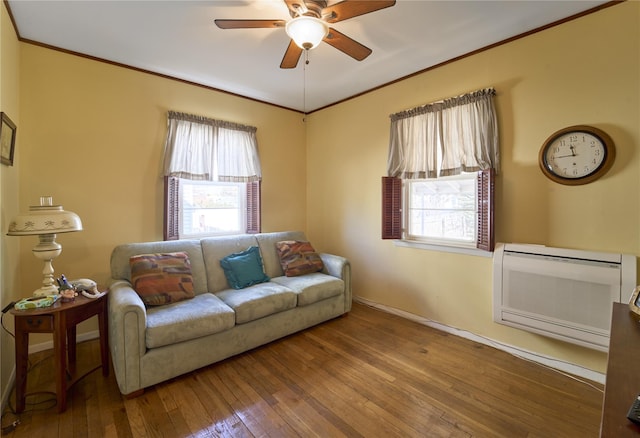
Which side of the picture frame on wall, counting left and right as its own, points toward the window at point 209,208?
front

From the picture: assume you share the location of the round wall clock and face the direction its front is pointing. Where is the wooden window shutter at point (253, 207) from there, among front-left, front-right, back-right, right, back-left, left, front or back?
right

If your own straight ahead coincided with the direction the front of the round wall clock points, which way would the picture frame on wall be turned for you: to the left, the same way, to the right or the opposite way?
the opposite way

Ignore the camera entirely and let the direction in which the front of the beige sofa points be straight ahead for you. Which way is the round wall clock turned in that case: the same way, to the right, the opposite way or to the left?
to the right

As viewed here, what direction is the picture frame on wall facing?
to the viewer's right

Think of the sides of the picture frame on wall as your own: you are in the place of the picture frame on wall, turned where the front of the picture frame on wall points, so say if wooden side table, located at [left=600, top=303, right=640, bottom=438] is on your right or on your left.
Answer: on your right

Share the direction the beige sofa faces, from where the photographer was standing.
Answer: facing the viewer and to the right of the viewer

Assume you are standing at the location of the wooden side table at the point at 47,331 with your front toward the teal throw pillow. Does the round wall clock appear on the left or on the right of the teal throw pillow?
right

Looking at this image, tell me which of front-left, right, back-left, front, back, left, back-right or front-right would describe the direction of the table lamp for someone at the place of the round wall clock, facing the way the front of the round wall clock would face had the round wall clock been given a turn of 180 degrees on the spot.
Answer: back-left

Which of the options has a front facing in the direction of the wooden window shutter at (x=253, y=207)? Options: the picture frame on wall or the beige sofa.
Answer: the picture frame on wall

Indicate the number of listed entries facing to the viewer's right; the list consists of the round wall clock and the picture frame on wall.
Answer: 1
